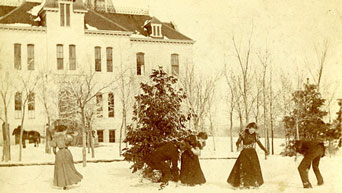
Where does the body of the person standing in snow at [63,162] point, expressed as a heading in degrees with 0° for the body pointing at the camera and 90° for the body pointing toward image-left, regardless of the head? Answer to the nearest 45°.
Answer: approximately 225°

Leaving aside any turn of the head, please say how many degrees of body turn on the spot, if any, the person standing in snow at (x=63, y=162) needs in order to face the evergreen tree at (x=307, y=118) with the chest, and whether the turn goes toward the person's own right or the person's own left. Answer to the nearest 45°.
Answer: approximately 45° to the person's own right

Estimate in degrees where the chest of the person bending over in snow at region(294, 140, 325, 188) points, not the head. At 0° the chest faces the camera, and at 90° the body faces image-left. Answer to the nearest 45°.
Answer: approximately 90°
